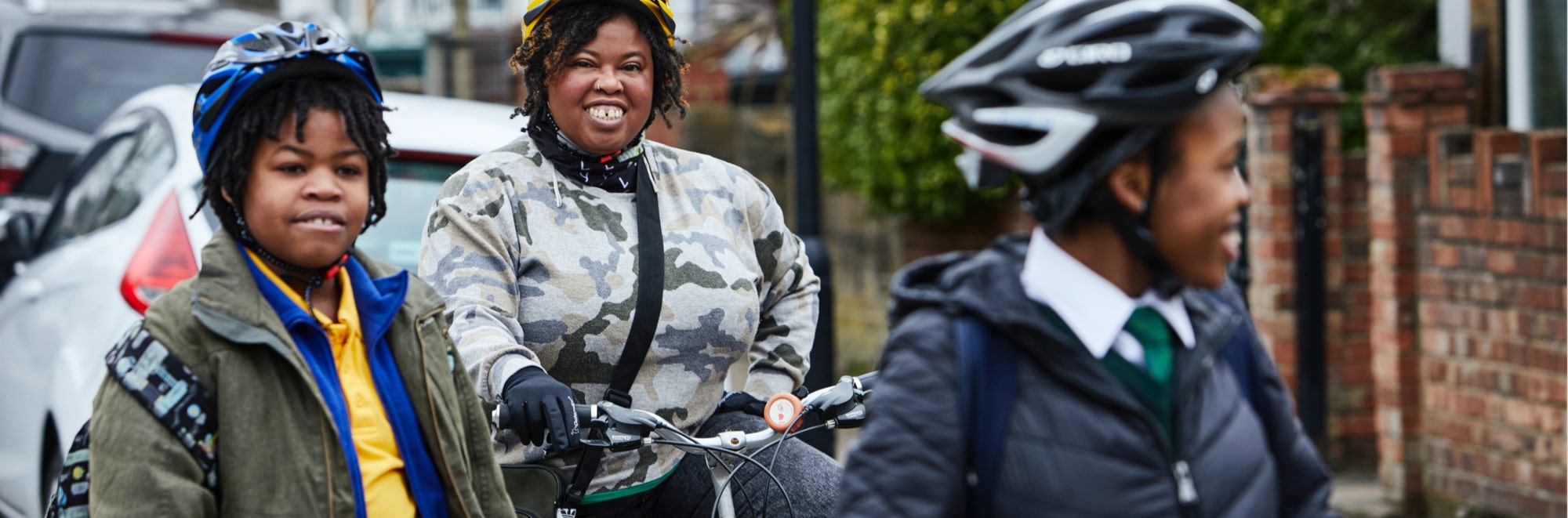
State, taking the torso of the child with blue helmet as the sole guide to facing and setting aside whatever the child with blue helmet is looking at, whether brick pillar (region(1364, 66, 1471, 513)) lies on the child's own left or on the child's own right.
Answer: on the child's own left

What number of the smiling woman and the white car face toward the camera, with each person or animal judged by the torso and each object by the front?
1

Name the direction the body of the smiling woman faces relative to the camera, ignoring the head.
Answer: toward the camera

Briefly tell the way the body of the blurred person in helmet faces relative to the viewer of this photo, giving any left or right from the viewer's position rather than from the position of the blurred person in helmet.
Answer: facing the viewer and to the right of the viewer

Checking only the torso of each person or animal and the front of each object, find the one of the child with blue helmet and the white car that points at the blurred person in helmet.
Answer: the child with blue helmet

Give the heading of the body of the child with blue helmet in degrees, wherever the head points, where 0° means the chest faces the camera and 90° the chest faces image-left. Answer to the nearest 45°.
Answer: approximately 315°

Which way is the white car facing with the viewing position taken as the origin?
facing away from the viewer and to the left of the viewer

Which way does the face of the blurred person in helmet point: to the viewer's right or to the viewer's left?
to the viewer's right

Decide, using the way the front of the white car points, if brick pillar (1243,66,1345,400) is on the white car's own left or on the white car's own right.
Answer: on the white car's own right

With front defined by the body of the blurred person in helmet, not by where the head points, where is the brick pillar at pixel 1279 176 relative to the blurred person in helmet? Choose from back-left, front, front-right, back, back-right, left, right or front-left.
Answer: back-left

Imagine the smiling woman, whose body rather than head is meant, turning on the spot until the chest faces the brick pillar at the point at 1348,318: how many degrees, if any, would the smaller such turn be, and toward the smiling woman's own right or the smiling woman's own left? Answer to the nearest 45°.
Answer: approximately 135° to the smiling woman's own left

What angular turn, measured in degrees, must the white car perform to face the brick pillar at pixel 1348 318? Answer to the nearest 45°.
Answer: approximately 135° to its right
